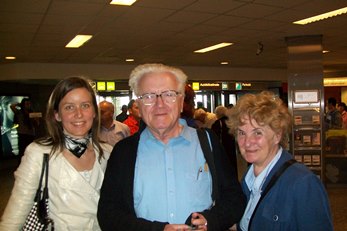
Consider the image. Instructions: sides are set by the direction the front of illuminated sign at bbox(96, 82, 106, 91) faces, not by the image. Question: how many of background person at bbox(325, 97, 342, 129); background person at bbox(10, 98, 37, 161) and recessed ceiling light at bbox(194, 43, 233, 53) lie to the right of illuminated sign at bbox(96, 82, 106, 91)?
1

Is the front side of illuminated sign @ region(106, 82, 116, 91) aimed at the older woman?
yes

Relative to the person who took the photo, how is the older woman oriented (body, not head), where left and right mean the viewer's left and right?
facing the viewer and to the left of the viewer

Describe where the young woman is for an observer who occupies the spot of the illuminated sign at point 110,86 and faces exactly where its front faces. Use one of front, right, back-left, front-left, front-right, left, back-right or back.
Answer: front
